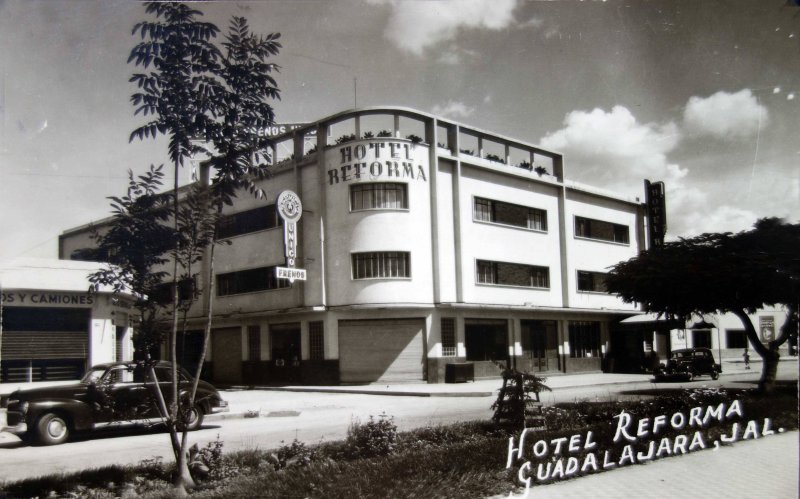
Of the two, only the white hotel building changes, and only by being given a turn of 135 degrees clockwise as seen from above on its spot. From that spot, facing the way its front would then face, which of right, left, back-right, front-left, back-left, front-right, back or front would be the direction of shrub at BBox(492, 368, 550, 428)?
back-left

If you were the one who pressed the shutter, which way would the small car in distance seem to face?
facing the viewer and to the left of the viewer

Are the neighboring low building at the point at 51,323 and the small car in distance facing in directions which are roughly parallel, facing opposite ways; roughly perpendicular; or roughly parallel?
roughly perpendicular

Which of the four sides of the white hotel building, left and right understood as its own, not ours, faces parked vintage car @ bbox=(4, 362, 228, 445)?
front

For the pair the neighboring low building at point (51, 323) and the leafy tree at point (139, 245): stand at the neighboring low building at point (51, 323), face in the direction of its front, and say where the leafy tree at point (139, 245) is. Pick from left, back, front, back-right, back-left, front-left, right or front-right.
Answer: front

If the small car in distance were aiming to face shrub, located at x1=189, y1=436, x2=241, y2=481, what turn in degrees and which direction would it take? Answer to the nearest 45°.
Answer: approximately 45° to its left

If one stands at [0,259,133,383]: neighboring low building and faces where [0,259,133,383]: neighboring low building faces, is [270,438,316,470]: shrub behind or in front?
in front

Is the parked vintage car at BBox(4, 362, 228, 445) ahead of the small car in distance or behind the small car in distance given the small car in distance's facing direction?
ahead

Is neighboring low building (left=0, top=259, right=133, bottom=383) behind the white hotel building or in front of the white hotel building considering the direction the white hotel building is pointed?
in front

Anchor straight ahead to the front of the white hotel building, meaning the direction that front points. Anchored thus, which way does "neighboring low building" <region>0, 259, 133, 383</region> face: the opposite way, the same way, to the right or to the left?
the same way

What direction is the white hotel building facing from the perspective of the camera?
toward the camera

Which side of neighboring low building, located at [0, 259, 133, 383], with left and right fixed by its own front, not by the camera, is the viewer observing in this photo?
front

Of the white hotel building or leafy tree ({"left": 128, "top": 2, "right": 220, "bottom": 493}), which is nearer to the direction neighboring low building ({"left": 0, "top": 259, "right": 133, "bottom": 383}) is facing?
the leafy tree

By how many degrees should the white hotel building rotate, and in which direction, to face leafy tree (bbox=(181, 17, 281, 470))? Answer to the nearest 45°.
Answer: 0° — it already faces it

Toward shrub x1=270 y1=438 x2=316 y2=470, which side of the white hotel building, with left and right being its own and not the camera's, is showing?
front
